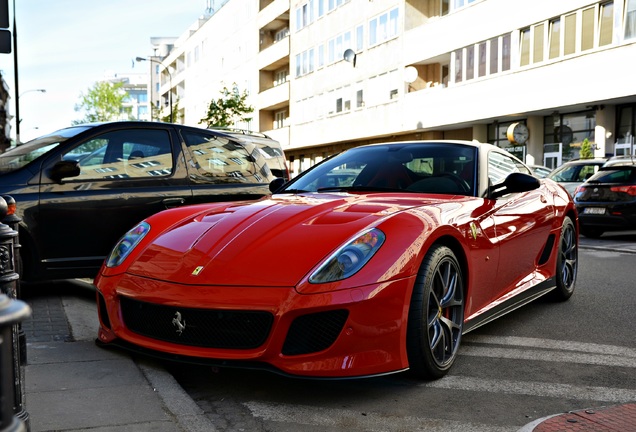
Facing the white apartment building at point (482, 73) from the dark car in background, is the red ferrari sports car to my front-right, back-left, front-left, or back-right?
back-left

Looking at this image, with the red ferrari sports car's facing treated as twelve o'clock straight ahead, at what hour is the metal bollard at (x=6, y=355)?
The metal bollard is roughly at 11 o'clock from the red ferrari sports car.

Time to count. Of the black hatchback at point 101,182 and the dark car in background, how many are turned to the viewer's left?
1

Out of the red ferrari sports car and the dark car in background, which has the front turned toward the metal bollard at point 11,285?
the red ferrari sports car

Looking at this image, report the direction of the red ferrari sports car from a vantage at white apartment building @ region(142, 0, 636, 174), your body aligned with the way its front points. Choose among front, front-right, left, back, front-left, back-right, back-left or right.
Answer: front-left

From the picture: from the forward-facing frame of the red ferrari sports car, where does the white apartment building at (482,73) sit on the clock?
The white apartment building is roughly at 5 o'clock from the red ferrari sports car.

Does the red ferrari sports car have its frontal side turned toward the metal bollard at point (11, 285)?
yes

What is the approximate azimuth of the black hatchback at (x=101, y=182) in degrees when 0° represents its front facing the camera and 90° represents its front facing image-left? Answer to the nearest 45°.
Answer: approximately 90°

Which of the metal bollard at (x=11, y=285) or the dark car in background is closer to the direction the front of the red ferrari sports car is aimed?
the metal bollard

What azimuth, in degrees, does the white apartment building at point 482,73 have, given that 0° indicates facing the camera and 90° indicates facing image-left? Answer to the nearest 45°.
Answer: approximately 45°

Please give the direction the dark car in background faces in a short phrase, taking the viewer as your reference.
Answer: facing away from the viewer and to the right of the viewer
